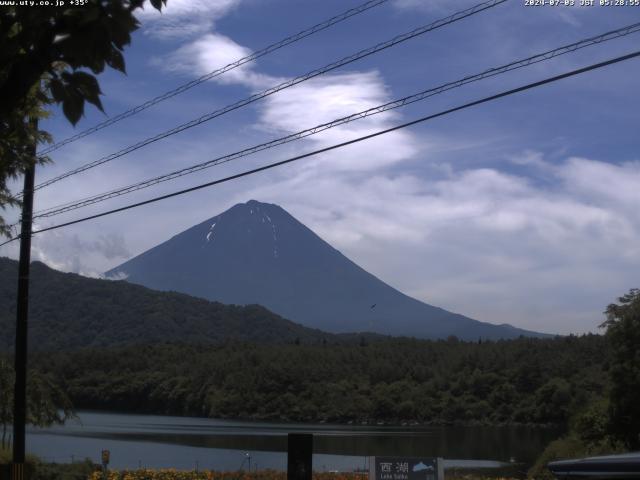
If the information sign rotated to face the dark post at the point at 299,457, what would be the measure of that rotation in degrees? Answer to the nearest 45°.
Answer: approximately 45° to its right

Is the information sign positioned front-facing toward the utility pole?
no

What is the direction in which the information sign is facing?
toward the camera
